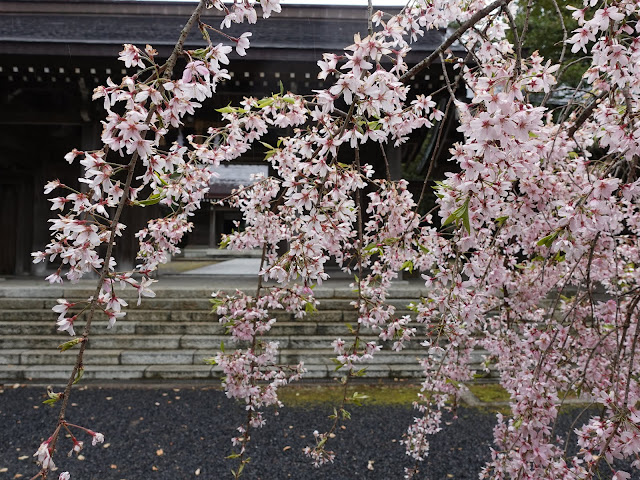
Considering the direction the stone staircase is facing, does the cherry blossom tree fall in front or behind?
in front

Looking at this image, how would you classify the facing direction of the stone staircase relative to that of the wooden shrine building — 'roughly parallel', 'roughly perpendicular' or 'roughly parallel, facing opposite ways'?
roughly parallel

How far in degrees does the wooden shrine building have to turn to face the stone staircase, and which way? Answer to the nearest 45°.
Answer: approximately 45° to its left

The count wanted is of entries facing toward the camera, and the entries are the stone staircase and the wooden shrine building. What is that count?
2

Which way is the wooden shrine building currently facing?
toward the camera

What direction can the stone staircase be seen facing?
toward the camera

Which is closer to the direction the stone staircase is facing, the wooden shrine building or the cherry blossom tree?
the cherry blossom tree
